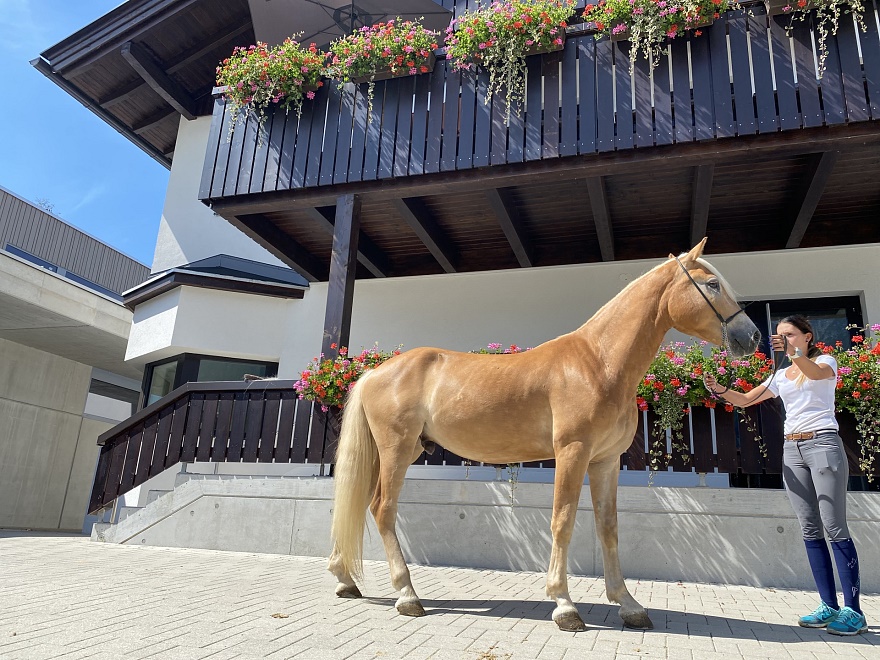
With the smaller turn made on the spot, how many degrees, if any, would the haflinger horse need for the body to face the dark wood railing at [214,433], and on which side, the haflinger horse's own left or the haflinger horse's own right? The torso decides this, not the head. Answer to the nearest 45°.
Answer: approximately 135° to the haflinger horse's own left

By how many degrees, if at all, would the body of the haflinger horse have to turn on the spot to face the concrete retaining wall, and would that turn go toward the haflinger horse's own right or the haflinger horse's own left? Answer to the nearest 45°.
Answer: approximately 90° to the haflinger horse's own left

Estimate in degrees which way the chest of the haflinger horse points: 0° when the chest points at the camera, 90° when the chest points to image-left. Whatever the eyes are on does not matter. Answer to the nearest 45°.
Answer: approximately 270°
